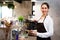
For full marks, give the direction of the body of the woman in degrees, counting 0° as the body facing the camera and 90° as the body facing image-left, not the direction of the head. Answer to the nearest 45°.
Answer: approximately 45°
